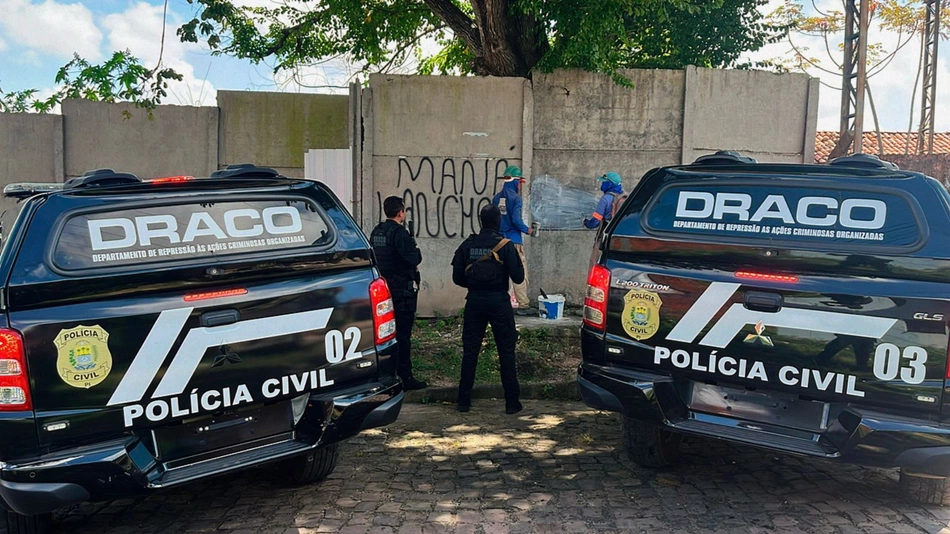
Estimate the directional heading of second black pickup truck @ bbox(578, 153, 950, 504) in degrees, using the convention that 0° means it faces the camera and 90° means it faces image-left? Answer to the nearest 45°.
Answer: approximately 180°

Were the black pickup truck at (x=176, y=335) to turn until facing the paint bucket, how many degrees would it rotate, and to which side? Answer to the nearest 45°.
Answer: approximately 45° to its right

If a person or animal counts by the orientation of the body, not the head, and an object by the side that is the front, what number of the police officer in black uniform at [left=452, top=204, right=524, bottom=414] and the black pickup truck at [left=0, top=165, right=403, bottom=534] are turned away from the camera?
2

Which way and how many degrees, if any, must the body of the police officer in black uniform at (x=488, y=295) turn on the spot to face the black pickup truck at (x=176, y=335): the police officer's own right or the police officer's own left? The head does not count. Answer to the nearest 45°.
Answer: approximately 135° to the police officer's own left

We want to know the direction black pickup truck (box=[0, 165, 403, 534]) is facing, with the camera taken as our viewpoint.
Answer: facing away from the viewer

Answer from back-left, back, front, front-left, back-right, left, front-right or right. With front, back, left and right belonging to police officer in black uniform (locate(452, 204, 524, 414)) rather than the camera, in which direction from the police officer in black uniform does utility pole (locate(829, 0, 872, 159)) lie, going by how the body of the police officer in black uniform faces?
front-right

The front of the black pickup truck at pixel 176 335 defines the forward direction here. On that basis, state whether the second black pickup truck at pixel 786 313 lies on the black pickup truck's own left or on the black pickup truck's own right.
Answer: on the black pickup truck's own right

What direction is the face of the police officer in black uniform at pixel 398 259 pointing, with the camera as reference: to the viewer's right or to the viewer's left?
to the viewer's right

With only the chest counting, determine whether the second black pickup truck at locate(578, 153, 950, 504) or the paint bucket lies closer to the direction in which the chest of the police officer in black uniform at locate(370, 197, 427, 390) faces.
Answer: the paint bucket

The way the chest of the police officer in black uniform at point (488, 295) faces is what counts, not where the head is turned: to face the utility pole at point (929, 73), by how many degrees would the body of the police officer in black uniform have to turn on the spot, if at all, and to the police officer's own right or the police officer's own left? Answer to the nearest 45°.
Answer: approximately 45° to the police officer's own right

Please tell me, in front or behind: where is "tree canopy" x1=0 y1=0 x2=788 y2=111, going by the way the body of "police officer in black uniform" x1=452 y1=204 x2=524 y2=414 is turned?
in front

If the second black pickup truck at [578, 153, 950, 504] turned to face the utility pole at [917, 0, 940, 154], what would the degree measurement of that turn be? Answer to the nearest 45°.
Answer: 0° — it already faces it

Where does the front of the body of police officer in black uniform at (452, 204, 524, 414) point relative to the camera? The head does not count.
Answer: away from the camera

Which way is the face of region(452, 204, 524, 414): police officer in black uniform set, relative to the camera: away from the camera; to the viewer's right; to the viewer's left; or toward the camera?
away from the camera
